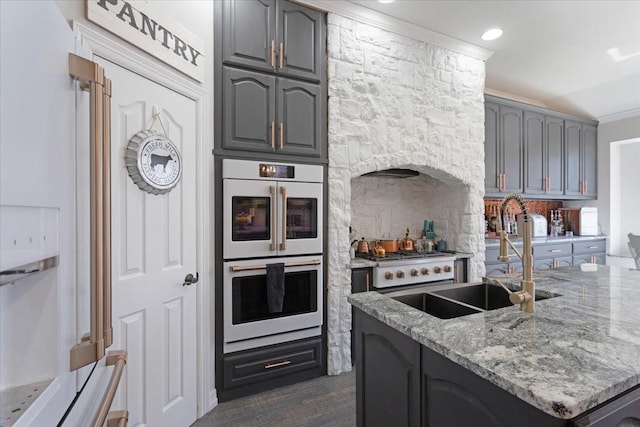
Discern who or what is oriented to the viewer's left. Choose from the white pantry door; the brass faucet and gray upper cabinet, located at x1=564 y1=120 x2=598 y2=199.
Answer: the brass faucet

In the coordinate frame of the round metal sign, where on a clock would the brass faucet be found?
The brass faucet is roughly at 12 o'clock from the round metal sign.

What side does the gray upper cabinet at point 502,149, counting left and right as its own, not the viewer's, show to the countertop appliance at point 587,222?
left

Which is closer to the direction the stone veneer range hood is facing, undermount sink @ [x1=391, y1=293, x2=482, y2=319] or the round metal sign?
the undermount sink

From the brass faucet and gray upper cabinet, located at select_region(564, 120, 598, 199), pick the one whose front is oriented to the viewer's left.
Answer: the brass faucet

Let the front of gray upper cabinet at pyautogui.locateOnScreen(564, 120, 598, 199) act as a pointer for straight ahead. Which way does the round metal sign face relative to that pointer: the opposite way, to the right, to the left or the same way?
to the left

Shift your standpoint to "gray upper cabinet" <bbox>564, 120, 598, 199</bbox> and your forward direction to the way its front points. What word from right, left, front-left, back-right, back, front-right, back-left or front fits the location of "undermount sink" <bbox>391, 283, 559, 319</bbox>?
front-right

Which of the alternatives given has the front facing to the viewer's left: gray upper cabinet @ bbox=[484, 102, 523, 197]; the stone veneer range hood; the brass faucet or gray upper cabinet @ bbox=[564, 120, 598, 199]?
the brass faucet

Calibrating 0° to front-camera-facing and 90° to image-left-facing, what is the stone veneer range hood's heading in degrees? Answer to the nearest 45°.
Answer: approximately 315°

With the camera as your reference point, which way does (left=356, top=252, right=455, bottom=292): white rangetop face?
facing the viewer and to the right of the viewer

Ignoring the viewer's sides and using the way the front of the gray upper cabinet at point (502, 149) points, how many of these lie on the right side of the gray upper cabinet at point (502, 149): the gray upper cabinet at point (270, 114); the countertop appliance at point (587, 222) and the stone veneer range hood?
2

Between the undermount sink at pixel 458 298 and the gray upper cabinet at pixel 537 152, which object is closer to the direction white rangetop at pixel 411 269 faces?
the undermount sink
